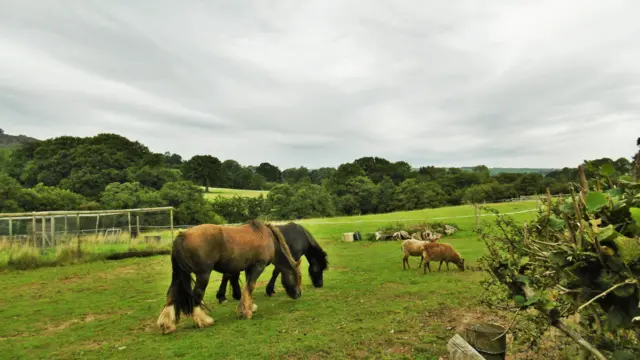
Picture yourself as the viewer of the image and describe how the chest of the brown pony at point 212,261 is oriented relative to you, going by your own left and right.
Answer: facing away from the viewer and to the right of the viewer

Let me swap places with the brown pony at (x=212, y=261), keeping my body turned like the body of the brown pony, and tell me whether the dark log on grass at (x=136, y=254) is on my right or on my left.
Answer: on my left

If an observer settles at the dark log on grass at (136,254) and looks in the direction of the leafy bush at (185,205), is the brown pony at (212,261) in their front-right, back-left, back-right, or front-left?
back-right

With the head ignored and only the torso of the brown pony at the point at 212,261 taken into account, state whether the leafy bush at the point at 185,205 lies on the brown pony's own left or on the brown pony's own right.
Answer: on the brown pony's own left

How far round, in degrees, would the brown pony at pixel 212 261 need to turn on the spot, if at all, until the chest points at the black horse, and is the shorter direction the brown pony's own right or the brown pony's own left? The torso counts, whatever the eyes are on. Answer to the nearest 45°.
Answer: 0° — it already faces it

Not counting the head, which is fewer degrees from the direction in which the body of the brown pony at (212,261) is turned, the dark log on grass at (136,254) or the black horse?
the black horse
